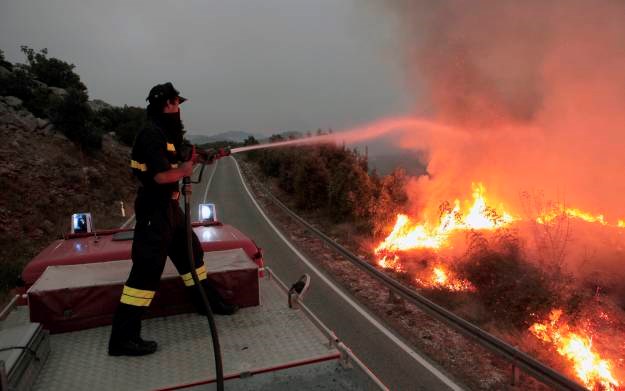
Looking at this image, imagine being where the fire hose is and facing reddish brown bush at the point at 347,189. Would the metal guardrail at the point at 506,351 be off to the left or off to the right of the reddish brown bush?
right

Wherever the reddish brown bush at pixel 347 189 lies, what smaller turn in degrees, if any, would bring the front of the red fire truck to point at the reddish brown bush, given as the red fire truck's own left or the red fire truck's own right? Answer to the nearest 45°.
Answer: approximately 45° to the red fire truck's own right

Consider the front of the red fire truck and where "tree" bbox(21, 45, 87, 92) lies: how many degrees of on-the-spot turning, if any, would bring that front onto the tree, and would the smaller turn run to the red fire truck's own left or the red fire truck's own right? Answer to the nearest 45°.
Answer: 0° — it already faces it

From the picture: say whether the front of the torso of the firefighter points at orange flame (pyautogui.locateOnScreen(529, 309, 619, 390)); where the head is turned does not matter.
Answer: yes

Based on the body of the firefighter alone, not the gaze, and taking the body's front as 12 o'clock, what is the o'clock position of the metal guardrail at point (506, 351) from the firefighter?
The metal guardrail is roughly at 12 o'clock from the firefighter.

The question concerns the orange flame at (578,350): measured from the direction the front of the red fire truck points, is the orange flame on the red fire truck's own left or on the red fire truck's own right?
on the red fire truck's own right

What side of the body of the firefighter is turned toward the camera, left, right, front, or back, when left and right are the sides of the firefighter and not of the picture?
right

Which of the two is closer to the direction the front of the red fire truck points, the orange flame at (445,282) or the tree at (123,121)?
the tree

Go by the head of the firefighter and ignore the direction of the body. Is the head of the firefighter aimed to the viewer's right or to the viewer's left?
to the viewer's right

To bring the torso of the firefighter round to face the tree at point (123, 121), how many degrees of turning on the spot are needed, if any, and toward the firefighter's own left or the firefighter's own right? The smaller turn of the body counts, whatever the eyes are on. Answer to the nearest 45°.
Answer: approximately 90° to the firefighter's own left

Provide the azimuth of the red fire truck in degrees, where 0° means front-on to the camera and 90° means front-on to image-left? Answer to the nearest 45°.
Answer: approximately 180°
